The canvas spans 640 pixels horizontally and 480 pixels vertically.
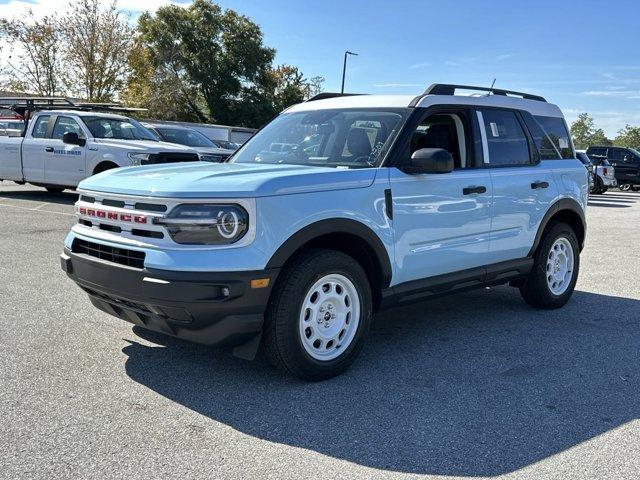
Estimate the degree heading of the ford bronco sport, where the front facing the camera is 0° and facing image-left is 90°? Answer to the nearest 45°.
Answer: approximately 45°

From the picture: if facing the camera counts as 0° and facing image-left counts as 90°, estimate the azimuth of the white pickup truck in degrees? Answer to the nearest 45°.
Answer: approximately 315°

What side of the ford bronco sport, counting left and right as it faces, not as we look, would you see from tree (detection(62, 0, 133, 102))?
right

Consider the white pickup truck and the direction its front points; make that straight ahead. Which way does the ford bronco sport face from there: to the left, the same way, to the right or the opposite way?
to the right

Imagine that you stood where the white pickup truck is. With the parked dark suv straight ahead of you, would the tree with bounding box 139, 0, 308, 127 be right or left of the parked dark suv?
left

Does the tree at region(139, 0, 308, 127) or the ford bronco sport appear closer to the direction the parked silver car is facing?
the ford bronco sport

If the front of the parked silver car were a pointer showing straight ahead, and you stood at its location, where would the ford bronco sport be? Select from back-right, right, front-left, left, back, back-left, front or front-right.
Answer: front-right

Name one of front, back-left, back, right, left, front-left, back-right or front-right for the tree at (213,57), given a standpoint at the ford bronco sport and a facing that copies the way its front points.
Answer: back-right

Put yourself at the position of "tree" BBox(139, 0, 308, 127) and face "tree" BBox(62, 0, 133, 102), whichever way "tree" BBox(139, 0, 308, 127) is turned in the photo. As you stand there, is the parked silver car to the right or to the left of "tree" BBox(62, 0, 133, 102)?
left

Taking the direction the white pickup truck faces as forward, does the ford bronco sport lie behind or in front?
in front

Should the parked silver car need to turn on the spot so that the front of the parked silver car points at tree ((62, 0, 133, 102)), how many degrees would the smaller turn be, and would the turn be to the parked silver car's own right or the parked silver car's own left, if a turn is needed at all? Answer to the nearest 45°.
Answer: approximately 135° to the parked silver car's own left

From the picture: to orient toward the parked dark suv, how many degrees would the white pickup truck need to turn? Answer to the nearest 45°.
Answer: approximately 45° to its left

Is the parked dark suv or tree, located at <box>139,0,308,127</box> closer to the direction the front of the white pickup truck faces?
the parked dark suv

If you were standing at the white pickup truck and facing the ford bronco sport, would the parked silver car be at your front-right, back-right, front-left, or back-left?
back-left
